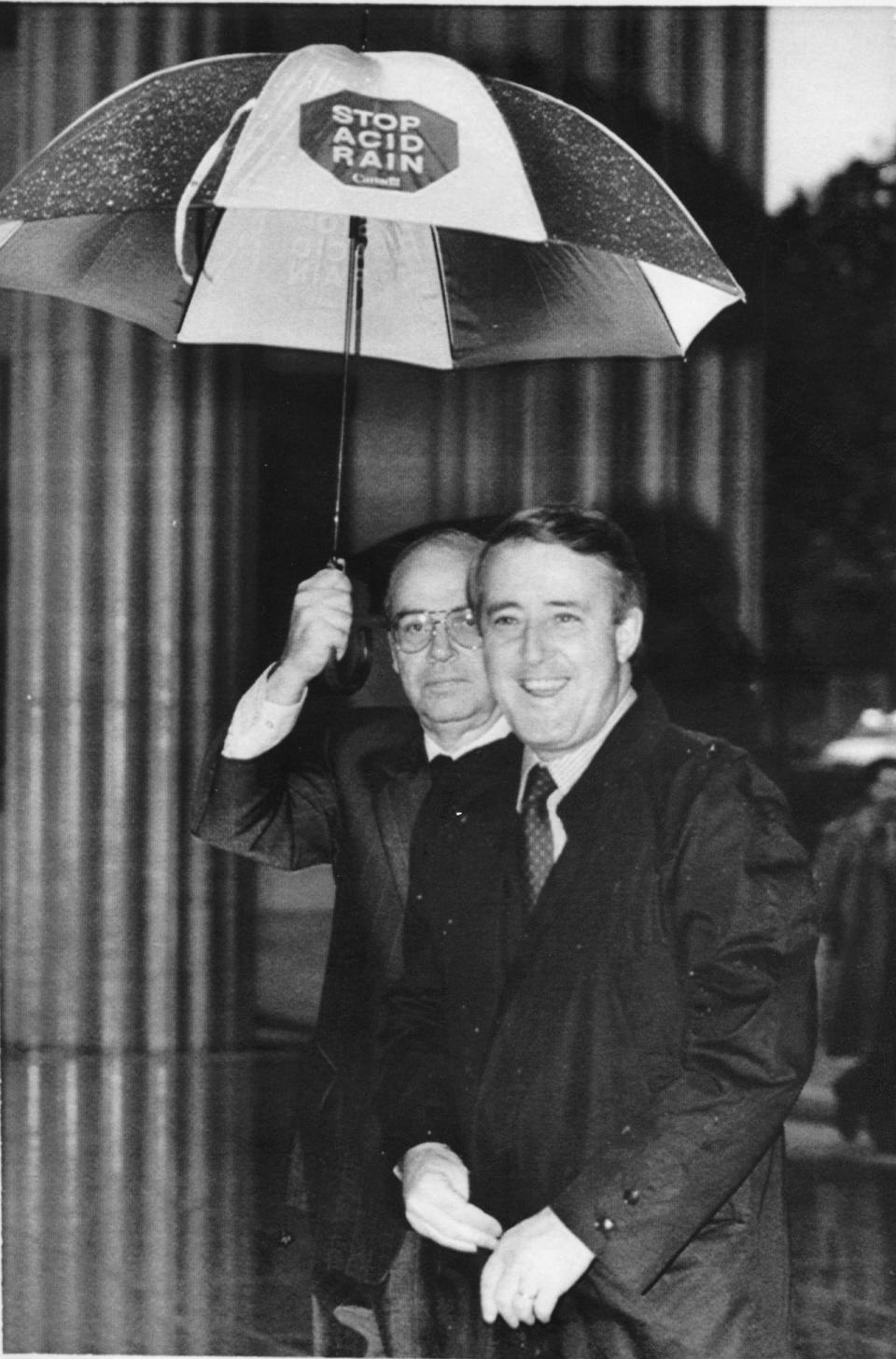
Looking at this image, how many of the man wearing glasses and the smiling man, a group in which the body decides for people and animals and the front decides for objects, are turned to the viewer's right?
0

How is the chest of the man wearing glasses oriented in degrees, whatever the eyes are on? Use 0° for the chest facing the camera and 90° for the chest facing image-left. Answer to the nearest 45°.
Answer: approximately 0°

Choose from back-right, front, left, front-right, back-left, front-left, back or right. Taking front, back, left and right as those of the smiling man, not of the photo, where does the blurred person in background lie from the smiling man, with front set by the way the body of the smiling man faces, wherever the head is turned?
back

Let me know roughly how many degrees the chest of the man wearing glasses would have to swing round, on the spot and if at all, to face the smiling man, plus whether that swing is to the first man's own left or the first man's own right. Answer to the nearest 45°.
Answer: approximately 45° to the first man's own left

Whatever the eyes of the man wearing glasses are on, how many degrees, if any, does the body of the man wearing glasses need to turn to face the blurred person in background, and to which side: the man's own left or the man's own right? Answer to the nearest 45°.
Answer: approximately 90° to the man's own left

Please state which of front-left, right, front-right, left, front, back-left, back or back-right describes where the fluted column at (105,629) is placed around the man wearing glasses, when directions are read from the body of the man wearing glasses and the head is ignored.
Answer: back-right
